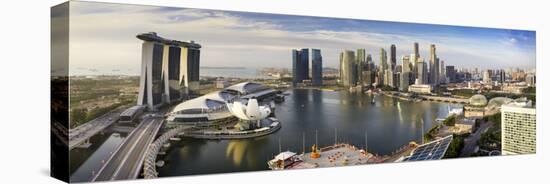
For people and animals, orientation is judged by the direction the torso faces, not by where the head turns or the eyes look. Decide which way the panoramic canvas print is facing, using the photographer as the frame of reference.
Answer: facing the viewer and to the right of the viewer
